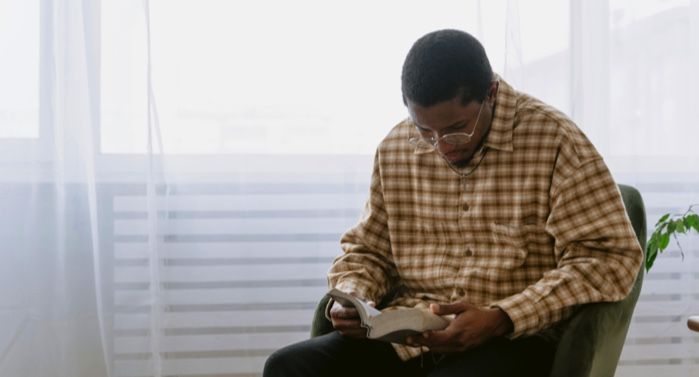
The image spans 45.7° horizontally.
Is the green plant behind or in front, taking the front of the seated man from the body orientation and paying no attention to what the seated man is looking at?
behind

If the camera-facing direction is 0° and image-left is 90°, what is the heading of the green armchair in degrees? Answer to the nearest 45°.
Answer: approximately 45°

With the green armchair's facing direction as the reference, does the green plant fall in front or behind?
behind
